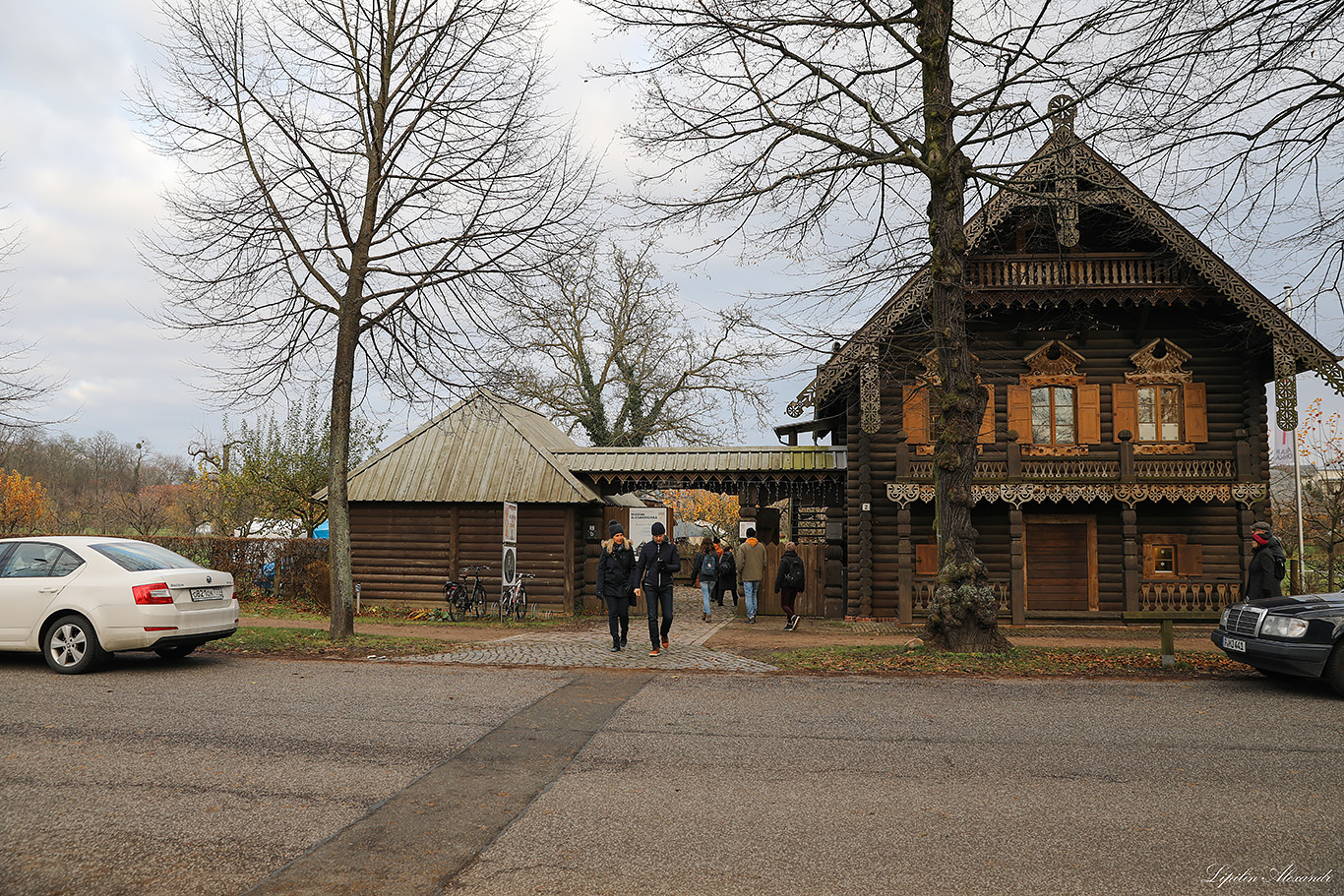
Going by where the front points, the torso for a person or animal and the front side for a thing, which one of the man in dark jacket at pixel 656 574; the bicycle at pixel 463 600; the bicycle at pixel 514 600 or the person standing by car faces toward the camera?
the man in dark jacket

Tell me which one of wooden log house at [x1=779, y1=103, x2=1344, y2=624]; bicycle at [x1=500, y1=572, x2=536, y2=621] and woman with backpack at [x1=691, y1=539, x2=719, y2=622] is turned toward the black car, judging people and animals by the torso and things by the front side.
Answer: the wooden log house

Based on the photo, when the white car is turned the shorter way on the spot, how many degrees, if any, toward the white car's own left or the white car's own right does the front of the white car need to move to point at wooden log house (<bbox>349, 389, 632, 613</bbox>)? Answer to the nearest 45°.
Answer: approximately 90° to the white car's own right

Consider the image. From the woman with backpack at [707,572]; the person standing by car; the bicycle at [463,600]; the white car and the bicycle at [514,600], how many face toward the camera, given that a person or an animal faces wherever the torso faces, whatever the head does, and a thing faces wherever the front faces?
0

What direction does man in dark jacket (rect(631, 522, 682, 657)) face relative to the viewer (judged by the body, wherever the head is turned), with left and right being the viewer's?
facing the viewer

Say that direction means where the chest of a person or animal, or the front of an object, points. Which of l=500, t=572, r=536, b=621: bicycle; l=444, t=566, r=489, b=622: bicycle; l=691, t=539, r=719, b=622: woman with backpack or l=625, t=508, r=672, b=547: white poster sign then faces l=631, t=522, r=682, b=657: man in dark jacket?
the white poster sign

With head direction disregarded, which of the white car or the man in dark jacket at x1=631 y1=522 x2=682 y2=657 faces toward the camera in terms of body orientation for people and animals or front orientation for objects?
the man in dark jacket

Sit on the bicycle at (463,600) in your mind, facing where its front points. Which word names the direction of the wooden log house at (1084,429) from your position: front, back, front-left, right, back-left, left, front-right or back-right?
front-right

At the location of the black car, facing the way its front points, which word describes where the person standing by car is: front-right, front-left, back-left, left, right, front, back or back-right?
back-right

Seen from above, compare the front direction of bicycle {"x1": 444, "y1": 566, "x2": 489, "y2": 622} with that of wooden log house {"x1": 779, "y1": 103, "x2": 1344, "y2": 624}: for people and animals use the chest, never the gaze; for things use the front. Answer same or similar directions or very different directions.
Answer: very different directions

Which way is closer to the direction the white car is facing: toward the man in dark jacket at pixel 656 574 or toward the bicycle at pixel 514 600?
the bicycle

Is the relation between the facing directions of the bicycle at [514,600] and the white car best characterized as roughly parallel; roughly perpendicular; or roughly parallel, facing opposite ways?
roughly perpendicular

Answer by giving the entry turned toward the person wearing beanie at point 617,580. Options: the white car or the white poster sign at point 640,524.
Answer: the white poster sign

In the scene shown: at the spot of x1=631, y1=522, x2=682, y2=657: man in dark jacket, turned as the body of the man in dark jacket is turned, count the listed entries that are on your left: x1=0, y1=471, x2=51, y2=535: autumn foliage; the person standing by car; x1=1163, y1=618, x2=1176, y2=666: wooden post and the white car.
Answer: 2

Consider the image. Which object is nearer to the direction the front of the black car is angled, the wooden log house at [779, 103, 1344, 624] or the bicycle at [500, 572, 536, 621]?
the bicycle

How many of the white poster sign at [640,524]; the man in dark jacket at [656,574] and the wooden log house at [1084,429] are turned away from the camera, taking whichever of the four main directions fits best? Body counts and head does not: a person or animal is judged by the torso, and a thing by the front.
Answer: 0

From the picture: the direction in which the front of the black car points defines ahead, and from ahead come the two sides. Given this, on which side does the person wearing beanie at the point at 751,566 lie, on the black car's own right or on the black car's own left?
on the black car's own right

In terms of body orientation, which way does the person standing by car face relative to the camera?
to the viewer's left

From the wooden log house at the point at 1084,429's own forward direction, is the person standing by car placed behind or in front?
in front
